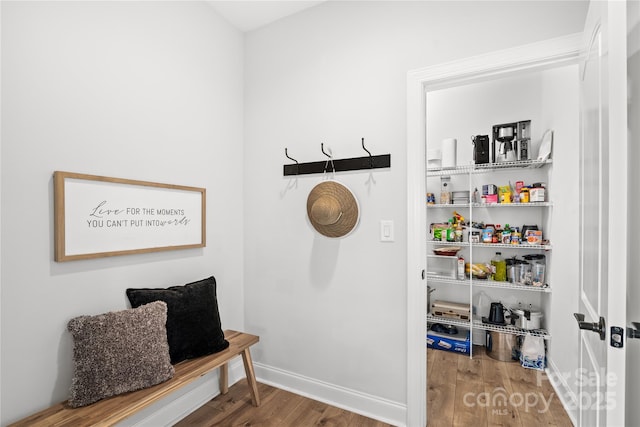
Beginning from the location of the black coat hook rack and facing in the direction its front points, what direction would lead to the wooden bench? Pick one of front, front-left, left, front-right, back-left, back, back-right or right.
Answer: front

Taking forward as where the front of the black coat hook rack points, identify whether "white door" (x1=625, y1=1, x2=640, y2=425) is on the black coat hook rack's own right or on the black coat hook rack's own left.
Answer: on the black coat hook rack's own left

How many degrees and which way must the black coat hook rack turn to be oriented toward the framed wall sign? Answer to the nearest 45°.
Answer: approximately 45° to its right

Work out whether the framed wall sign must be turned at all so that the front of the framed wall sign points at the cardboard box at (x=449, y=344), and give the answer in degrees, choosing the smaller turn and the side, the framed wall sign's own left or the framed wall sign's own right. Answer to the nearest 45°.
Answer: approximately 45° to the framed wall sign's own left

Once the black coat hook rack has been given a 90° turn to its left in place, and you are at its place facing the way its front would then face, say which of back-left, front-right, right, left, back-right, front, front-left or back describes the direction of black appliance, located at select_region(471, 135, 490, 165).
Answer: left

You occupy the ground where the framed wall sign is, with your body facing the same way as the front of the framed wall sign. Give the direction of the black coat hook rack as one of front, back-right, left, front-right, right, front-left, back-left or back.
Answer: front-left

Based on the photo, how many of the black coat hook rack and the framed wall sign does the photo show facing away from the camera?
0

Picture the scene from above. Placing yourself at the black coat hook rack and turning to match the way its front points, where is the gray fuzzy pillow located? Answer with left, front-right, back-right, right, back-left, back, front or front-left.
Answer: front

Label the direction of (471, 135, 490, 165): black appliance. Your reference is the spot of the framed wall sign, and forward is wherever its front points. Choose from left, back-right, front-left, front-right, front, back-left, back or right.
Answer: front-left

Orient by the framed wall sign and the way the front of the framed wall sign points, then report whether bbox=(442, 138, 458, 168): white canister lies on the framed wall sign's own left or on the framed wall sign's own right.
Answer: on the framed wall sign's own left

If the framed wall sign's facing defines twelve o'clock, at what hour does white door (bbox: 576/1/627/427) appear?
The white door is roughly at 12 o'clock from the framed wall sign.

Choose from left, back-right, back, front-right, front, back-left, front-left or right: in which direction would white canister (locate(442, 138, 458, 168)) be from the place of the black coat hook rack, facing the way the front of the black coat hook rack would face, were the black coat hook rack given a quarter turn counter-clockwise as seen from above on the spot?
left
